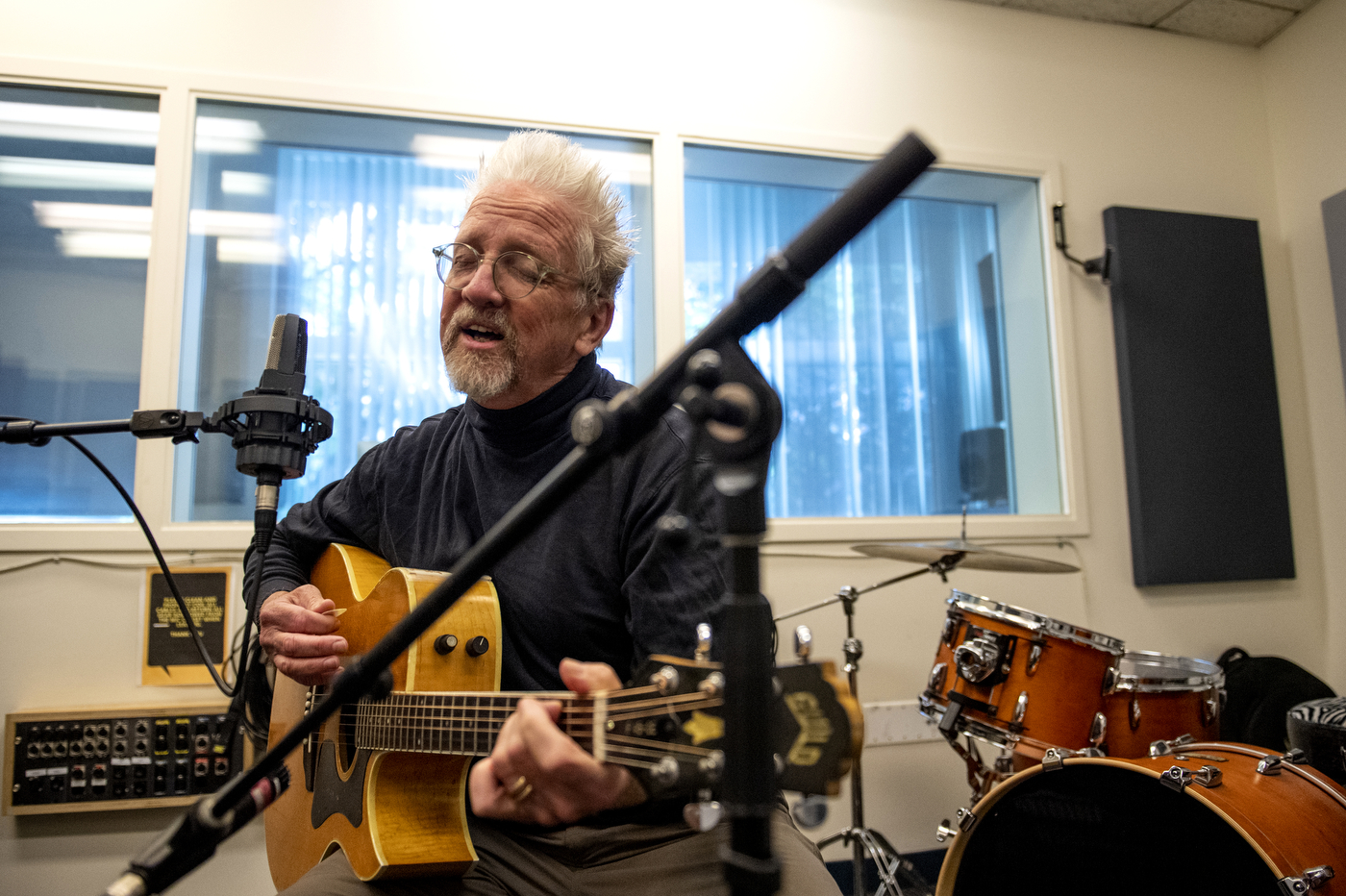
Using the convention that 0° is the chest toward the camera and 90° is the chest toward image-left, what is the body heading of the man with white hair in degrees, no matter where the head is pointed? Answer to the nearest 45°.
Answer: approximately 45°

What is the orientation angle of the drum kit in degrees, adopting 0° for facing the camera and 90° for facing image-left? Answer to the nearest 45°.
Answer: approximately 45°

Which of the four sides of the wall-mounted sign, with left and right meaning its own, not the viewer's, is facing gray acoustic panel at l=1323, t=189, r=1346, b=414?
left

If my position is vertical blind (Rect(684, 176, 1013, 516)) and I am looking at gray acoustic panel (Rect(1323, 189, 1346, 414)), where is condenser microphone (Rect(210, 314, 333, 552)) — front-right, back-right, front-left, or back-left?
back-right

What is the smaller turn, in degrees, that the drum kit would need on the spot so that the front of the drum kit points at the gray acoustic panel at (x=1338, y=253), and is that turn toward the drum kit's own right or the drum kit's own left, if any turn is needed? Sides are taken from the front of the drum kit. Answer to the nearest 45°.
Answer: approximately 180°

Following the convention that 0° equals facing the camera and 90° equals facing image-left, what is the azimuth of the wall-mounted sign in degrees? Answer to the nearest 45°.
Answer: approximately 0°

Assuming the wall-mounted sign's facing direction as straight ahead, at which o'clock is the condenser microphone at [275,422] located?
The condenser microphone is roughly at 12 o'clock from the wall-mounted sign.
